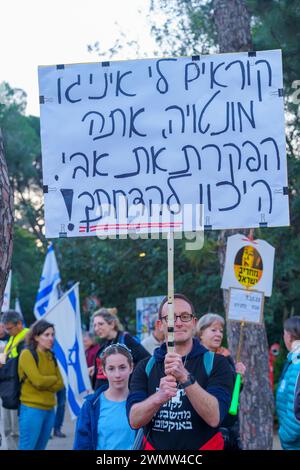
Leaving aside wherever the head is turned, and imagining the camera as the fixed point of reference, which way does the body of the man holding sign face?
toward the camera

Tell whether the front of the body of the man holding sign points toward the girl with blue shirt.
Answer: no

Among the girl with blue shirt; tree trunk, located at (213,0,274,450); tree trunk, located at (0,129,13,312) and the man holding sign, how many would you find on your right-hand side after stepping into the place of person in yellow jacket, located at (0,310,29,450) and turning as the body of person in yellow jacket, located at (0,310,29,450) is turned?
0

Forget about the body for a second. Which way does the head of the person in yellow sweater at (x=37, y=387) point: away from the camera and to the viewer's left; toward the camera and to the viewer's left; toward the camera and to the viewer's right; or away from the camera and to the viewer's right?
toward the camera and to the viewer's right

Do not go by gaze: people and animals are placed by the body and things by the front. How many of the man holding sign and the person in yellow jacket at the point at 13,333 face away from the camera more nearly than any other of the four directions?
0

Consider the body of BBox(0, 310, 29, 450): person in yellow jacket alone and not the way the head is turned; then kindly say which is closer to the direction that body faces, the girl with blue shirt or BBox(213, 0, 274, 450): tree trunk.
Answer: the girl with blue shirt

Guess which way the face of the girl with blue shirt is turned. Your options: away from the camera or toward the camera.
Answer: toward the camera

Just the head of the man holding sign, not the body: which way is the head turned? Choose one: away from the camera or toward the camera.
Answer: toward the camera

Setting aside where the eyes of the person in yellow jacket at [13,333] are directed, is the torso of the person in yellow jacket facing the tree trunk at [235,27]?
no

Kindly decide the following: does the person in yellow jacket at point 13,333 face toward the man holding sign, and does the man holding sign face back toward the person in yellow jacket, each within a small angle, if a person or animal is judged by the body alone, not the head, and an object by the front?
no

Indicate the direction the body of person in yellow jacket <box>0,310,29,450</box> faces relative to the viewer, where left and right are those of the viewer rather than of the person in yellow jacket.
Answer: facing the viewer and to the left of the viewer

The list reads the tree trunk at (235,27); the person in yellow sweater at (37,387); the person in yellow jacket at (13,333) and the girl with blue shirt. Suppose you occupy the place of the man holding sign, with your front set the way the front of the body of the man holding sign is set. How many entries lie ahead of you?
0

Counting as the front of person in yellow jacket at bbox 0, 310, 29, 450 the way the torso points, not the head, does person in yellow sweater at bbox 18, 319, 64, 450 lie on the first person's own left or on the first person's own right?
on the first person's own left

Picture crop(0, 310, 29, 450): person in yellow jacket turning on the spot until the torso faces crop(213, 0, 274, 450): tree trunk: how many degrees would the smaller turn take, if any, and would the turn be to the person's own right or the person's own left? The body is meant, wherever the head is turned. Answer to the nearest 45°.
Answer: approximately 90° to the person's own left

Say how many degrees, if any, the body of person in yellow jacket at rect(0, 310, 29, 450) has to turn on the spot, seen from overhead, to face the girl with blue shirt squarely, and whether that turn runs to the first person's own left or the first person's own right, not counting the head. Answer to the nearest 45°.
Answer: approximately 45° to the first person's own left

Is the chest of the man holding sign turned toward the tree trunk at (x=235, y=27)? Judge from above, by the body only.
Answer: no

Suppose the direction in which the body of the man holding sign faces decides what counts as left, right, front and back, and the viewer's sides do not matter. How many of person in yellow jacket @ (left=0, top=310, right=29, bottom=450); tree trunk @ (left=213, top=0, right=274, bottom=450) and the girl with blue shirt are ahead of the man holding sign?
0
